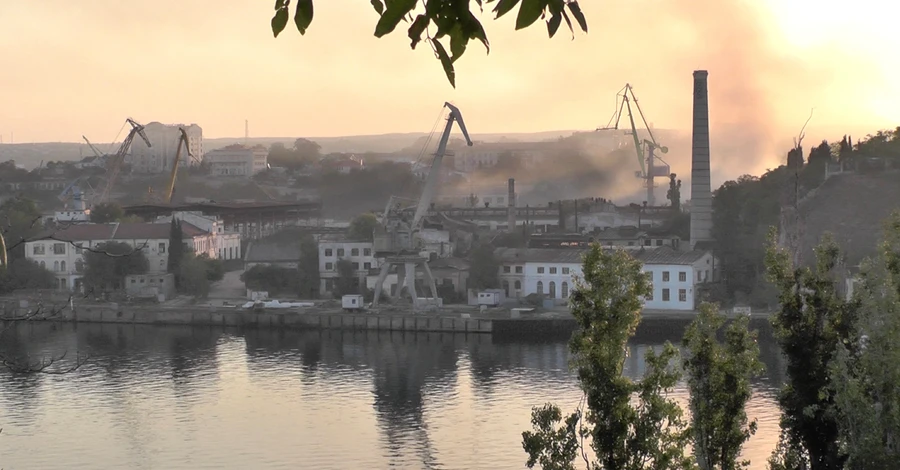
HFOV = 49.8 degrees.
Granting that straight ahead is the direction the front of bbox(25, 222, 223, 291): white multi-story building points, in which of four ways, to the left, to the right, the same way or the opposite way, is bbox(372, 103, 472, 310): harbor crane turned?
to the left

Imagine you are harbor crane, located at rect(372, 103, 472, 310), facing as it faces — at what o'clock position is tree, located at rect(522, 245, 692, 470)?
The tree is roughly at 3 o'clock from the harbor crane.

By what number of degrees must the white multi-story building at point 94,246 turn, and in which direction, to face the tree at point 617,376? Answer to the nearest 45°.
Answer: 0° — it already faces it

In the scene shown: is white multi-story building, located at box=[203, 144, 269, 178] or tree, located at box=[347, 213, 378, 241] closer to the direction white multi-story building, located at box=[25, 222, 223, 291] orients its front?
the tree

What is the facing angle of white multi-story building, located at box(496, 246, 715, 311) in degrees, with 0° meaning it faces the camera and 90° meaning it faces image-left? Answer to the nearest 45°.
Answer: approximately 0°

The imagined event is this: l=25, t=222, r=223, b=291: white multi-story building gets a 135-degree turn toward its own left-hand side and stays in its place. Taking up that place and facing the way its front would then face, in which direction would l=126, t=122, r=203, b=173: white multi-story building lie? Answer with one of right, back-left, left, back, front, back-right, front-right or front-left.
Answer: front-left

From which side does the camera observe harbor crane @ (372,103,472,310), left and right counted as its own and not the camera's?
right

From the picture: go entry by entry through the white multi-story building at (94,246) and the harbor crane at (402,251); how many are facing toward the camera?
1

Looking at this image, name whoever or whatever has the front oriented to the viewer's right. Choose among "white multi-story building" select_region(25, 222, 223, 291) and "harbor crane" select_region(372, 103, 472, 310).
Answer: the harbor crane

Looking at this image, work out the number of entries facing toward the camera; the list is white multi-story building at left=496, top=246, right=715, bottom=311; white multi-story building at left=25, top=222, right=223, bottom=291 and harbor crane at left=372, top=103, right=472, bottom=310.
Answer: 2

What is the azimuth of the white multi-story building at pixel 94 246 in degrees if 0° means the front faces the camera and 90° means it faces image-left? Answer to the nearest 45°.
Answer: approximately 0°
